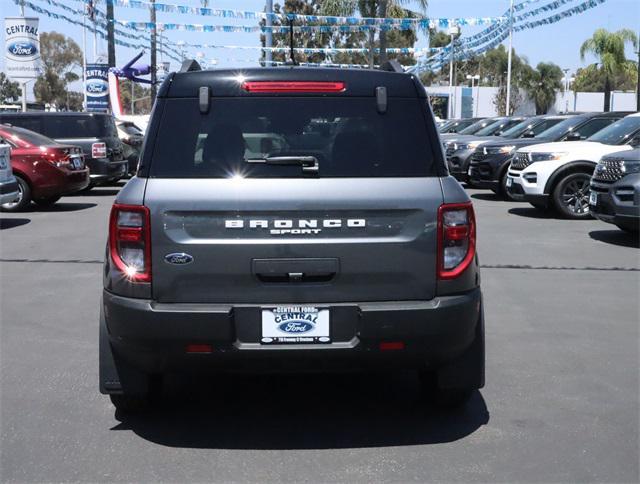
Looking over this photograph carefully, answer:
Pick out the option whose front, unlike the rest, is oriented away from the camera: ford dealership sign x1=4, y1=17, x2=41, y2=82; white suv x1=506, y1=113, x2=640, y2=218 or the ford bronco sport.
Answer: the ford bronco sport

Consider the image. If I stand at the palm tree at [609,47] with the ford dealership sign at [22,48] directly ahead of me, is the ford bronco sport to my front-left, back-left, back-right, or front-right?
front-left

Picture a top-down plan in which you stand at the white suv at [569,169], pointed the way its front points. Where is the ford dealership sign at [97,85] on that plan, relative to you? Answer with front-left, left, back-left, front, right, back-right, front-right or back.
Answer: right

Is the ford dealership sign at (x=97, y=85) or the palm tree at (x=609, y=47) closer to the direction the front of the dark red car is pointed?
the ford dealership sign

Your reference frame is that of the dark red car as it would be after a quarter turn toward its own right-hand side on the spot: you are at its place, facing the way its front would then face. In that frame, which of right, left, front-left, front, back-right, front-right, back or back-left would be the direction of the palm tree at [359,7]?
front

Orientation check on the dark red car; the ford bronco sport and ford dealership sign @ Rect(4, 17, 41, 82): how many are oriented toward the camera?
1

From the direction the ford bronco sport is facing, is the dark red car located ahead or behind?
ahead

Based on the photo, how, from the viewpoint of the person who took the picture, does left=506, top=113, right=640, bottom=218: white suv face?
facing the viewer and to the left of the viewer

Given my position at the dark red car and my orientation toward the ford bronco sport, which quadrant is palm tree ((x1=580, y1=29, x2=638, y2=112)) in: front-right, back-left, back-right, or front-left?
back-left

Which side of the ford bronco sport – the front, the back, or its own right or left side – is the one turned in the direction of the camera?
back

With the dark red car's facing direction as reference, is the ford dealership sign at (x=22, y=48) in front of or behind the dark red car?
in front

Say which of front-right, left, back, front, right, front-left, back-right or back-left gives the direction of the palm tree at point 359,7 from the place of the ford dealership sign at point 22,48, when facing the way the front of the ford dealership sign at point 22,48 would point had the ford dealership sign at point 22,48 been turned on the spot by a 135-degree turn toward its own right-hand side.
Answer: right

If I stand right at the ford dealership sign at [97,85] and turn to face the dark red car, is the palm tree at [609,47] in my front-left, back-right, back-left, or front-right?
back-left

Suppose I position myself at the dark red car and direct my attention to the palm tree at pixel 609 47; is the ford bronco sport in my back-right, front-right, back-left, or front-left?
back-right

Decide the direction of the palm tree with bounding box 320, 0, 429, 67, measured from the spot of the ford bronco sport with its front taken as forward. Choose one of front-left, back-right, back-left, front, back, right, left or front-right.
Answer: front

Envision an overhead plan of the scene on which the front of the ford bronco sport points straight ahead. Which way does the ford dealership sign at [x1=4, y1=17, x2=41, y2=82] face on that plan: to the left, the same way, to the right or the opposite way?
the opposite way

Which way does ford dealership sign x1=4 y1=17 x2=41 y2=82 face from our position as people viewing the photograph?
facing the viewer

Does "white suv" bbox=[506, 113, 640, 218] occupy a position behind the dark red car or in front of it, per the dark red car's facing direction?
behind

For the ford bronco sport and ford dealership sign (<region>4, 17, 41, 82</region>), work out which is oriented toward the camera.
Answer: the ford dealership sign

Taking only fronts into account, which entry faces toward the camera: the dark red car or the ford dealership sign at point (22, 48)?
the ford dealership sign
